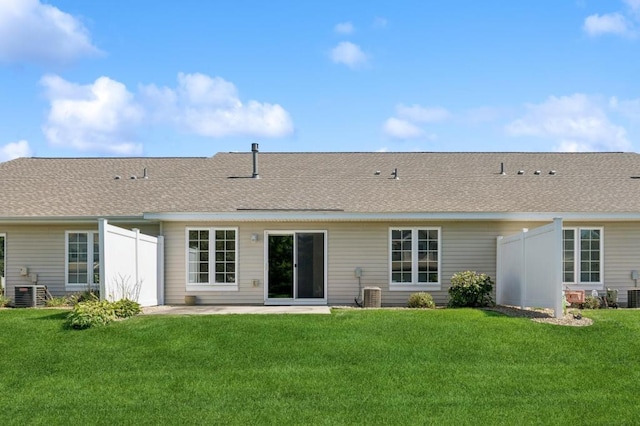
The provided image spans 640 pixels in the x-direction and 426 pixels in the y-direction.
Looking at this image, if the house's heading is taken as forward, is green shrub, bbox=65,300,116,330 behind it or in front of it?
behind

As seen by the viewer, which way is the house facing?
away from the camera
